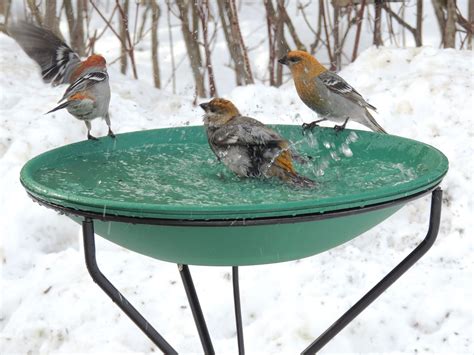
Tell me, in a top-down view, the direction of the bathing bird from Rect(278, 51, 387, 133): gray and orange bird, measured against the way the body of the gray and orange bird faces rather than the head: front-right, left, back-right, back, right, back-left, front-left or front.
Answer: left

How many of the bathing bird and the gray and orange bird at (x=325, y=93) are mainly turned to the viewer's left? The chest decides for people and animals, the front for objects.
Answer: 2

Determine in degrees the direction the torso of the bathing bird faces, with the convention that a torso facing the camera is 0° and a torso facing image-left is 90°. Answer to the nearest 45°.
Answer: approximately 90°

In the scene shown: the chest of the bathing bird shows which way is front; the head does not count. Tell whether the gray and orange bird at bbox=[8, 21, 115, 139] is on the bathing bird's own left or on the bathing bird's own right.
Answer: on the bathing bird's own right

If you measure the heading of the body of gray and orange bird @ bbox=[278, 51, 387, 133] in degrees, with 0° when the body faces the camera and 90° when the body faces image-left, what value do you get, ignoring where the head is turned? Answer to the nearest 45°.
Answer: approximately 90°

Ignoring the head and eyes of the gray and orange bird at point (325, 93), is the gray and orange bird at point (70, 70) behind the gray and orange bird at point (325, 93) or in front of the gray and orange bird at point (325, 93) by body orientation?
in front

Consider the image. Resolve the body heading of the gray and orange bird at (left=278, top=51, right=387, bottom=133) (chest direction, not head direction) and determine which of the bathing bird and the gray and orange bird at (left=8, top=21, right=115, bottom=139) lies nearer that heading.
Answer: the gray and orange bird
